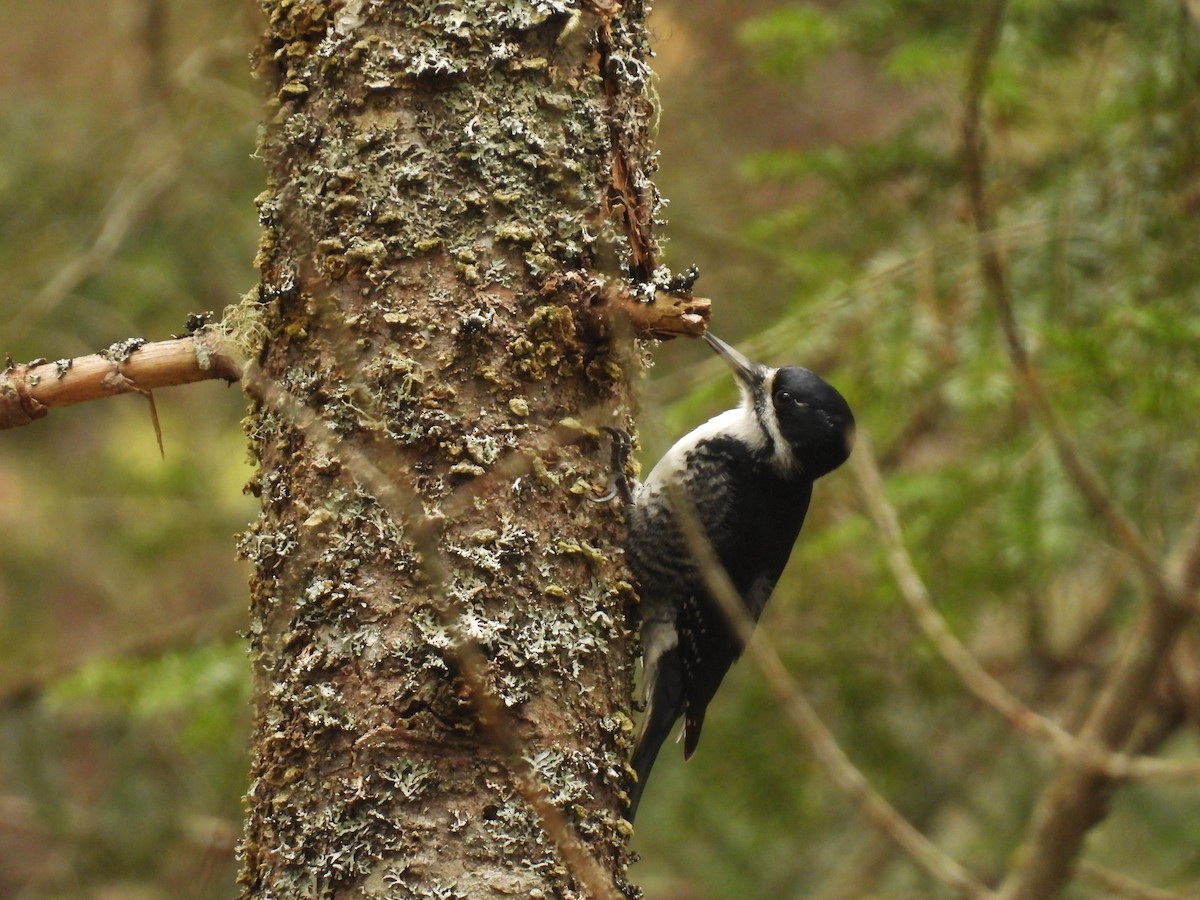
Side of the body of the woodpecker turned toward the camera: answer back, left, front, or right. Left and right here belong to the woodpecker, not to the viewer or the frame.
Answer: left

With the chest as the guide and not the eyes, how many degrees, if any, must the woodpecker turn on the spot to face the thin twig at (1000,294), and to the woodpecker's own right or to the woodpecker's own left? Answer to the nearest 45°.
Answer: approximately 135° to the woodpecker's own left

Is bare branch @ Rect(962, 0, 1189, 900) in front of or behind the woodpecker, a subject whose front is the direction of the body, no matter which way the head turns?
behind

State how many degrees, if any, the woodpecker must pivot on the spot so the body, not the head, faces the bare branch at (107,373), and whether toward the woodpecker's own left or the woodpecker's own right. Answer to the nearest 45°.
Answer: approximately 45° to the woodpecker's own left
